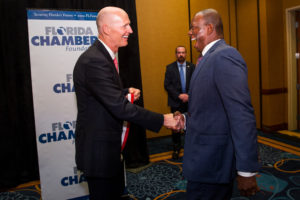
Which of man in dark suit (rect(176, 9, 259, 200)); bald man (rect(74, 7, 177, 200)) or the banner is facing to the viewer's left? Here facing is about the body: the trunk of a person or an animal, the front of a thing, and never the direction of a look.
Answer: the man in dark suit

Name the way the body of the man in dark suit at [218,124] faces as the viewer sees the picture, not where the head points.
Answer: to the viewer's left

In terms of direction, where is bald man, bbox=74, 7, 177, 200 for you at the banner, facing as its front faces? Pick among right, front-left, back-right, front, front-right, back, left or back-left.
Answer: front

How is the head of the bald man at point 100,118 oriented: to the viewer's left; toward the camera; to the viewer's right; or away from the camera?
to the viewer's right

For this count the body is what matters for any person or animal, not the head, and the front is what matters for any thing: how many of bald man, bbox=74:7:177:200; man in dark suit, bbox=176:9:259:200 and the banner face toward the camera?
1

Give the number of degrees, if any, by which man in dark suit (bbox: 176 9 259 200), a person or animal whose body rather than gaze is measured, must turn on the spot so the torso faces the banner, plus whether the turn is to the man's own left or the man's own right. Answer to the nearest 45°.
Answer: approximately 45° to the man's own right

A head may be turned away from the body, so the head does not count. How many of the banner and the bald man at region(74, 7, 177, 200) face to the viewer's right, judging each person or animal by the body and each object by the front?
1

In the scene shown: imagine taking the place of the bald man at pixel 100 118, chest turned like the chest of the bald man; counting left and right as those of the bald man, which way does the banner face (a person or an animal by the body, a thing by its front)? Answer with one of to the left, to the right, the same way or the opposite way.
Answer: to the right

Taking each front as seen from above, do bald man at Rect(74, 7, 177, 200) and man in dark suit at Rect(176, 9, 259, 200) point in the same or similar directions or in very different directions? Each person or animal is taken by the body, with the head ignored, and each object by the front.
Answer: very different directions

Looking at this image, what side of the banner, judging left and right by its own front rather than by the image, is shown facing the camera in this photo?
front

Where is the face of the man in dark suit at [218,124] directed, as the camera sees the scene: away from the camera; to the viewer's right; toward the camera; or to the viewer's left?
to the viewer's left

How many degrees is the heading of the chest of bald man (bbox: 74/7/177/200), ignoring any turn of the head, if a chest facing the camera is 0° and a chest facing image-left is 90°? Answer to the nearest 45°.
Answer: approximately 270°
